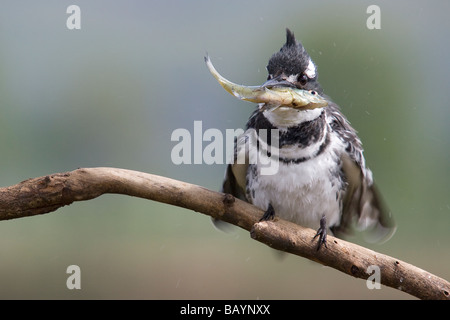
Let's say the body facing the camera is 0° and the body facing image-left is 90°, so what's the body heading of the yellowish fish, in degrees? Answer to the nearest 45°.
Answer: approximately 270°
